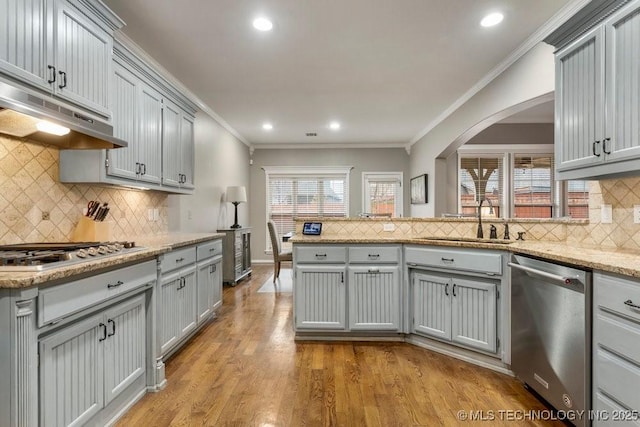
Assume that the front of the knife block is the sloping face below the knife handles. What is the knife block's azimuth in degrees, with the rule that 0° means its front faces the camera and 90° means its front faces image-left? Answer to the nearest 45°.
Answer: approximately 315°

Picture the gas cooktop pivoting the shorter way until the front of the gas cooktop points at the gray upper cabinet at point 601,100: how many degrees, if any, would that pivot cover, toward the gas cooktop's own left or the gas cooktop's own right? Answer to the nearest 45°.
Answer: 0° — it already faces it

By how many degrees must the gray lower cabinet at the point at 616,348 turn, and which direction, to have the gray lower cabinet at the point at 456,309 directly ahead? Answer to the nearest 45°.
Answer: approximately 90° to its right

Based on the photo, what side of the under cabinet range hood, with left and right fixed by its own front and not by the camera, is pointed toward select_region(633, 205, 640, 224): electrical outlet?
front

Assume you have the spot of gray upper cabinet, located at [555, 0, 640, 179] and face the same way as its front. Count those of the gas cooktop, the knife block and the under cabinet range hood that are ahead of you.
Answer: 3

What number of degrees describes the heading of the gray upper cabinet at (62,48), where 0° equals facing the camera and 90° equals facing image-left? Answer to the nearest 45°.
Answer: approximately 315°

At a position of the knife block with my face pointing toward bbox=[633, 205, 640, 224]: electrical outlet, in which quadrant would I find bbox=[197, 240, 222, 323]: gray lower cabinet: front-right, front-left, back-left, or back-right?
front-left

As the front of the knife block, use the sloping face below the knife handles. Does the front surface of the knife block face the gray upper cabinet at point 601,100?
yes

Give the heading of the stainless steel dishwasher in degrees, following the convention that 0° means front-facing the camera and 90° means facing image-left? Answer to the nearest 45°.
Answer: approximately 45°

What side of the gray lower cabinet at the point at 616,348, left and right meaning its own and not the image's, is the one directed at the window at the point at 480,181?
right

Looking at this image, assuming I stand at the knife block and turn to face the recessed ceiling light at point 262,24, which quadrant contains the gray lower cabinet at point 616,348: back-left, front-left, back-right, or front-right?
front-right

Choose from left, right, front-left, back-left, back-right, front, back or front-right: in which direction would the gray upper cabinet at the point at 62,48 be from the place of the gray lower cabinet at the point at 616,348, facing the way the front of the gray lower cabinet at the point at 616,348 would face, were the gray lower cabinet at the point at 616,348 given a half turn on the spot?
back

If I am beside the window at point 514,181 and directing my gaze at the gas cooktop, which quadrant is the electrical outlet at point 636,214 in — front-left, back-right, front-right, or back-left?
front-left

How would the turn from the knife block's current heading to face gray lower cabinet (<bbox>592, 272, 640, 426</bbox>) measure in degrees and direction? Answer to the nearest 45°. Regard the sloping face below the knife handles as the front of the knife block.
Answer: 0° — it already faces it

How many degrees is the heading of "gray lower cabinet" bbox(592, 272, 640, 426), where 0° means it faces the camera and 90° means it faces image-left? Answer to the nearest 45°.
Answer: approximately 45°

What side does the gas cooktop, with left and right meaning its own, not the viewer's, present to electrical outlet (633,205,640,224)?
front

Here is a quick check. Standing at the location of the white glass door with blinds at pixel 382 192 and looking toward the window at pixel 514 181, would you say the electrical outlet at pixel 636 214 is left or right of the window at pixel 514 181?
right

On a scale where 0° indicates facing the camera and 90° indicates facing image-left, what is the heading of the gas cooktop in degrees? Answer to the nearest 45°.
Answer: approximately 315°

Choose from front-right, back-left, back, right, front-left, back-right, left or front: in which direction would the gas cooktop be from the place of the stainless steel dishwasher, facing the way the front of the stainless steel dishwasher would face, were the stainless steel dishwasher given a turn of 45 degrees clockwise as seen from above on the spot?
front-left
